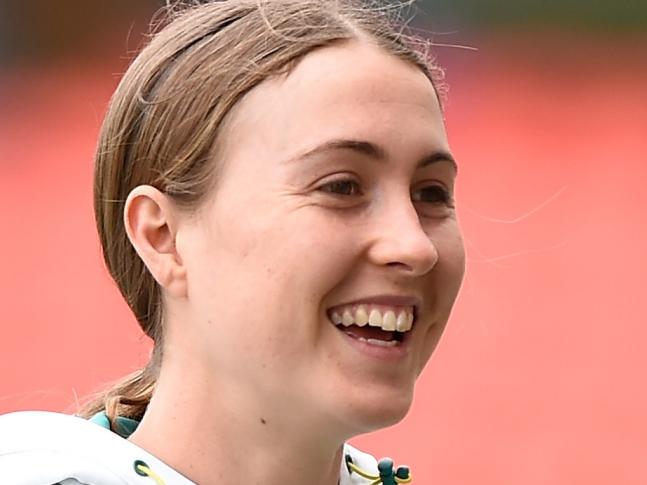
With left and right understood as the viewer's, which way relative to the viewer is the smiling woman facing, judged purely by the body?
facing the viewer and to the right of the viewer

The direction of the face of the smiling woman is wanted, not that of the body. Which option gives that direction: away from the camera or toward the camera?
toward the camera
